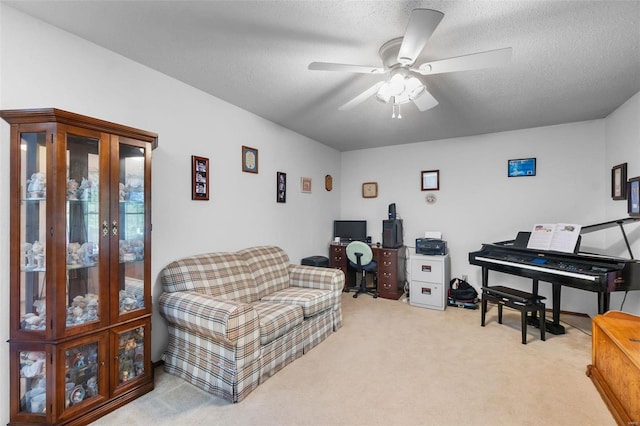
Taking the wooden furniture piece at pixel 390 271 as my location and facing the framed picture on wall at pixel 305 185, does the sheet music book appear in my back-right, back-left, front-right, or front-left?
back-left

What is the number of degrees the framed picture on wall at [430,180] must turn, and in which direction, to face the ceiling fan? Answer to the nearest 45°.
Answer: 0° — it already faces it

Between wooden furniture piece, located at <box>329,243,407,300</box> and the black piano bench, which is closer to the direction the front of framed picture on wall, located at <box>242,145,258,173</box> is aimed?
the black piano bench

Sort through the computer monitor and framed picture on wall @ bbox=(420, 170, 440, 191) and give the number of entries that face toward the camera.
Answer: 2

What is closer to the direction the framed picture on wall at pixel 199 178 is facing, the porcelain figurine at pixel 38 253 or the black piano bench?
the black piano bench

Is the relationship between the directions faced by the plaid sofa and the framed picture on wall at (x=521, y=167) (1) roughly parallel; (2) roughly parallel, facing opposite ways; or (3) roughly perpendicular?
roughly perpendicular
